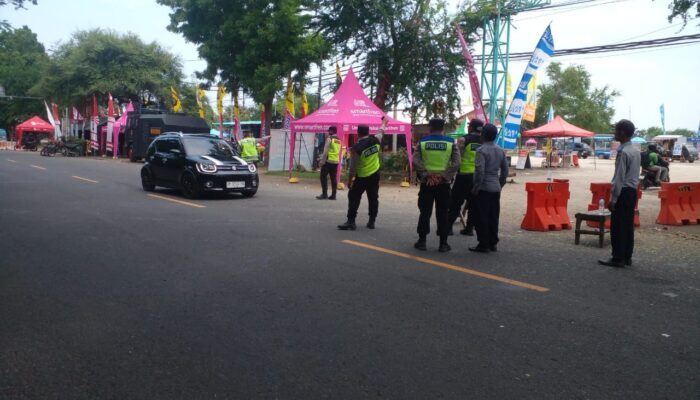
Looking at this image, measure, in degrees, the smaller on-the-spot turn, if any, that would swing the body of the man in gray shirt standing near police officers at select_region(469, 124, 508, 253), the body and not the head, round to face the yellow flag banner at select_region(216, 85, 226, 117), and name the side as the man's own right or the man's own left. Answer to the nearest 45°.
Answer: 0° — they already face it

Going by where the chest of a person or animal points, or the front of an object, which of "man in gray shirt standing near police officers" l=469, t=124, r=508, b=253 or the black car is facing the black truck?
the man in gray shirt standing near police officers

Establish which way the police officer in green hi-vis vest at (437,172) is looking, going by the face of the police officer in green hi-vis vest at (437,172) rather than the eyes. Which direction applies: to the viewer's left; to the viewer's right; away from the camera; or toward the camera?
away from the camera

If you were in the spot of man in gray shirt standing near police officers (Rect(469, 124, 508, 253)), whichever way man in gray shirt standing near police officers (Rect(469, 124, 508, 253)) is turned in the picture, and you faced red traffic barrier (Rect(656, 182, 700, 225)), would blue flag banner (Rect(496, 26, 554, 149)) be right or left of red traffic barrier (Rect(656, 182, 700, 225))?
left

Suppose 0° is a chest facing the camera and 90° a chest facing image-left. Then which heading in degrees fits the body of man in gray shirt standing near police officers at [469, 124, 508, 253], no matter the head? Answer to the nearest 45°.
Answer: approximately 135°

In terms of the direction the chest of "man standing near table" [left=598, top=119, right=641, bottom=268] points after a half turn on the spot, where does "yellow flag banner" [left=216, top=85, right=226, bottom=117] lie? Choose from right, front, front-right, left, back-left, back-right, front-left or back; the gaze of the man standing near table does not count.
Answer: back-left

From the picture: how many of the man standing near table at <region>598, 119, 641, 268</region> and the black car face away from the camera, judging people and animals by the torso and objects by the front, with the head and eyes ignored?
0

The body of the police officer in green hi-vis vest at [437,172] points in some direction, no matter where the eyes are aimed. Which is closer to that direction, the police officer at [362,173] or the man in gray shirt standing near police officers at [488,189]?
the police officer

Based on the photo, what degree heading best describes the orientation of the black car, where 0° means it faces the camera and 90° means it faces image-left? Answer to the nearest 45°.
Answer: approximately 315°

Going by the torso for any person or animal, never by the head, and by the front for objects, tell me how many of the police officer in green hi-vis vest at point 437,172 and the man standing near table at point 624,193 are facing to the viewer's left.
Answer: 1

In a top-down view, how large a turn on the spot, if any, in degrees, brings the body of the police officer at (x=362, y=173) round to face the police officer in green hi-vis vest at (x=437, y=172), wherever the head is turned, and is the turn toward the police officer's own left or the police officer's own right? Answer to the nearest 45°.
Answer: approximately 180°

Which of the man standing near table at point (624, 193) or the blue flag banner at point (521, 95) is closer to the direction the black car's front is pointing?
the man standing near table

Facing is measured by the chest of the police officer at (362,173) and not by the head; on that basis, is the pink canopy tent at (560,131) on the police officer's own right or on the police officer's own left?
on the police officer's own right

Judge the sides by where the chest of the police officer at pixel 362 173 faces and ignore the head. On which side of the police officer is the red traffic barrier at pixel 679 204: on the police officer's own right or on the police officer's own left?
on the police officer's own right

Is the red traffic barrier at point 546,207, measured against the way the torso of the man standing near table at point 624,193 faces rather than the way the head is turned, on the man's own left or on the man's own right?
on the man's own right

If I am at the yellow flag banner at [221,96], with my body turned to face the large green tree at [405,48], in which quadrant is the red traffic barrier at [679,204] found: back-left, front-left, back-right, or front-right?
front-right

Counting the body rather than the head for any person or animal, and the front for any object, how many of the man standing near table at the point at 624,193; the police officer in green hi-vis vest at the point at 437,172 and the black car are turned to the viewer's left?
1

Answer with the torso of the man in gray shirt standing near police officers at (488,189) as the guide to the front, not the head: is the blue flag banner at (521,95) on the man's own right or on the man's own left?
on the man's own right
